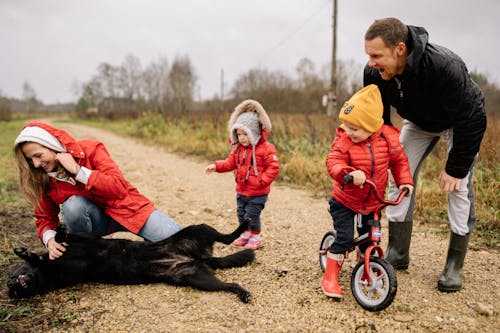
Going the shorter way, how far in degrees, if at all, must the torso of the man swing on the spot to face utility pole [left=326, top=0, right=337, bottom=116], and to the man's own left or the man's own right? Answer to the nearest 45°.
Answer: approximately 135° to the man's own right

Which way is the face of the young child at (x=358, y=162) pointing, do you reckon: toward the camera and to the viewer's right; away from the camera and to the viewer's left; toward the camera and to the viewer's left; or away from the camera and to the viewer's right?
toward the camera and to the viewer's left

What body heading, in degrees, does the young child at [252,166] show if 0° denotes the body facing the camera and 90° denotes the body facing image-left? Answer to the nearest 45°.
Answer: approximately 45°

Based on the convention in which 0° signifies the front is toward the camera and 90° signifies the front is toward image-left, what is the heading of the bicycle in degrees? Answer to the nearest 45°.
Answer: approximately 315°

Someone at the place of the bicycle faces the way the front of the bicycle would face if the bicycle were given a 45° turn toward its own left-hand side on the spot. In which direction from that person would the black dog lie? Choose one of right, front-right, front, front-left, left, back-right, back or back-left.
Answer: back

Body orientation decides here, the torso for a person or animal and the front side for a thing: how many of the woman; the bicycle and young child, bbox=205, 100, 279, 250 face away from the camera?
0

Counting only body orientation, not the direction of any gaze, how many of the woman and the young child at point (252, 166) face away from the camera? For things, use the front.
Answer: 0

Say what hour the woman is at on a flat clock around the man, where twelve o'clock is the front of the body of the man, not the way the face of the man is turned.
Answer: The woman is roughly at 1 o'clock from the man.

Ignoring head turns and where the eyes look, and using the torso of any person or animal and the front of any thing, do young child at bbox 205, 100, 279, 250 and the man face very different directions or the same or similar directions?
same or similar directions

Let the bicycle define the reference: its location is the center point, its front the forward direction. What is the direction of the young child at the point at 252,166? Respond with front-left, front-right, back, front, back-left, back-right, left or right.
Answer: back

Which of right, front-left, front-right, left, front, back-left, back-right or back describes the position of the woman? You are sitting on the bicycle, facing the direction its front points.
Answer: back-right

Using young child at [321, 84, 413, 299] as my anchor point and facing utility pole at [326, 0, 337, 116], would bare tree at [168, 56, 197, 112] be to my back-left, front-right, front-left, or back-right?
front-left

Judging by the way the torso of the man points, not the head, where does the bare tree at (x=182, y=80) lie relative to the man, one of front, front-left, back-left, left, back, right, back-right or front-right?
right

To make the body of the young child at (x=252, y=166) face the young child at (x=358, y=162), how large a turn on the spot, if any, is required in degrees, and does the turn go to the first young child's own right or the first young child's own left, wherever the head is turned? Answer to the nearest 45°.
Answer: approximately 90° to the first young child's own left

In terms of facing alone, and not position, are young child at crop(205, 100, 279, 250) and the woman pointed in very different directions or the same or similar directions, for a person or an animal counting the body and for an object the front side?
same or similar directions

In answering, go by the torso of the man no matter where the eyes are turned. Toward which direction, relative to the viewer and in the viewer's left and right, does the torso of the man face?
facing the viewer and to the left of the viewer

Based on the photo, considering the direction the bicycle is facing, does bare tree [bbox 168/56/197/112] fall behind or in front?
behind

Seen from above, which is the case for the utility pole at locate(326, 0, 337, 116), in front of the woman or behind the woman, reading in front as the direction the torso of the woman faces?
behind
